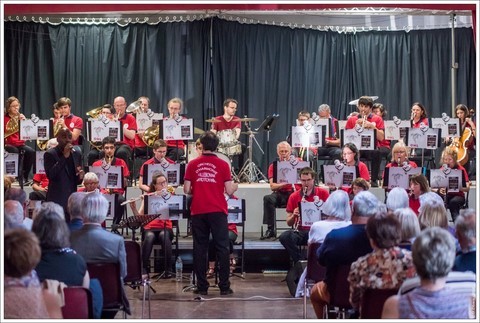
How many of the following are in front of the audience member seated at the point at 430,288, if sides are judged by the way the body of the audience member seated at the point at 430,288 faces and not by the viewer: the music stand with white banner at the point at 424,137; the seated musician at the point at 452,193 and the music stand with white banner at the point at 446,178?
3

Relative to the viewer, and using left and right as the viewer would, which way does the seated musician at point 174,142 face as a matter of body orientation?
facing the viewer

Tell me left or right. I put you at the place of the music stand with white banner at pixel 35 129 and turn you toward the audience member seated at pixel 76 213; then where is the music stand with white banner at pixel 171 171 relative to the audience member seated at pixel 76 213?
left

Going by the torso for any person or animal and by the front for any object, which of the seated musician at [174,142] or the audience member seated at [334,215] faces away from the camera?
the audience member seated
